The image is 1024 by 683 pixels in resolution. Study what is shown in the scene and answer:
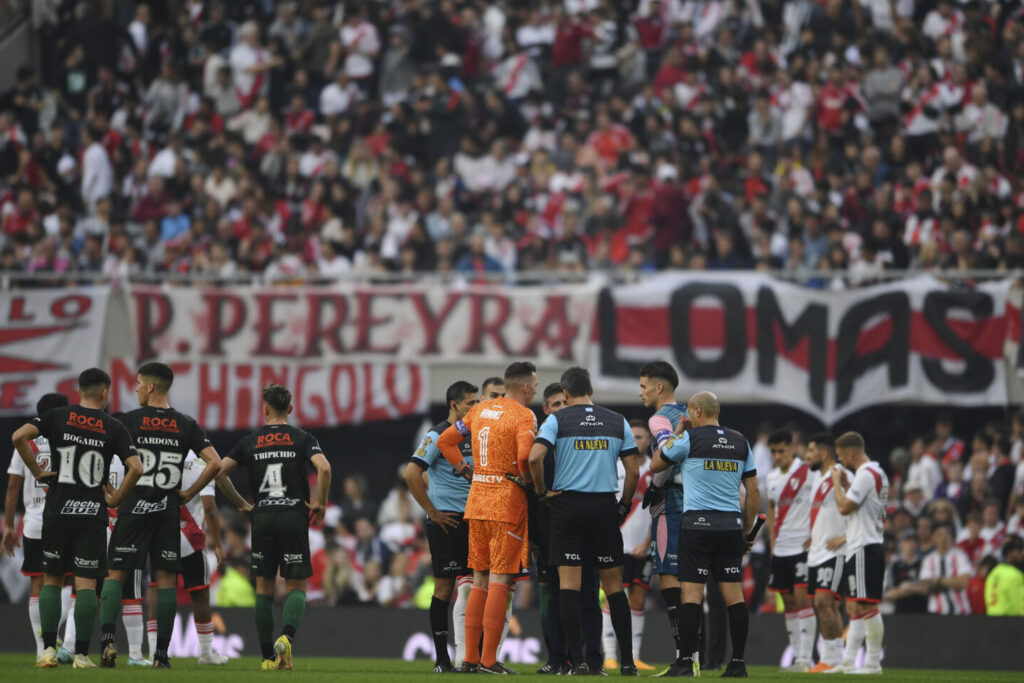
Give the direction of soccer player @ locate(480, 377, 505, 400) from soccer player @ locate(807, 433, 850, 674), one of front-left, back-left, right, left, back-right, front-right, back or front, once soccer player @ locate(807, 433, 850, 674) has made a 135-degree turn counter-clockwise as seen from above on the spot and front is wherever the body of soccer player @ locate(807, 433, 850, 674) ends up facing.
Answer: back-right

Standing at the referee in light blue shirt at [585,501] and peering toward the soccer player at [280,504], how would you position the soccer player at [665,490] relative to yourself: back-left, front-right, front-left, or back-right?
back-right

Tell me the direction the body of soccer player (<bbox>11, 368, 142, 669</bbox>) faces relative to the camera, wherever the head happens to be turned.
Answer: away from the camera

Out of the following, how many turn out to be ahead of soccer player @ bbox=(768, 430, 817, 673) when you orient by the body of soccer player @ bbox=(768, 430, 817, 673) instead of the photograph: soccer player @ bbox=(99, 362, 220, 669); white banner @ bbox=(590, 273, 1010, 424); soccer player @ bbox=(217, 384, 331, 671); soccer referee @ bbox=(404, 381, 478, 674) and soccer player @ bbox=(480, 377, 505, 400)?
4

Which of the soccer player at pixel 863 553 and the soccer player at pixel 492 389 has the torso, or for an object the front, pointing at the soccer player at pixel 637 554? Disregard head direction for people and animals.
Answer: the soccer player at pixel 863 553

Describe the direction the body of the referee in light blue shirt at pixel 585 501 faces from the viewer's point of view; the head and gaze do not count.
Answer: away from the camera

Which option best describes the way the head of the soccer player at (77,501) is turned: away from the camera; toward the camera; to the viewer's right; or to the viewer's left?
away from the camera

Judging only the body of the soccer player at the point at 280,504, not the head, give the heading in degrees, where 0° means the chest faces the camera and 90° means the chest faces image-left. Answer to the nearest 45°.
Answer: approximately 180°

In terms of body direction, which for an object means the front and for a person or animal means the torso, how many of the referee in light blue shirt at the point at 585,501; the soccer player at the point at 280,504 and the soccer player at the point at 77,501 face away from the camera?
3

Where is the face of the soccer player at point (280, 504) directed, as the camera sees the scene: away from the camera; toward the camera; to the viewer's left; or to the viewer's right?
away from the camera
